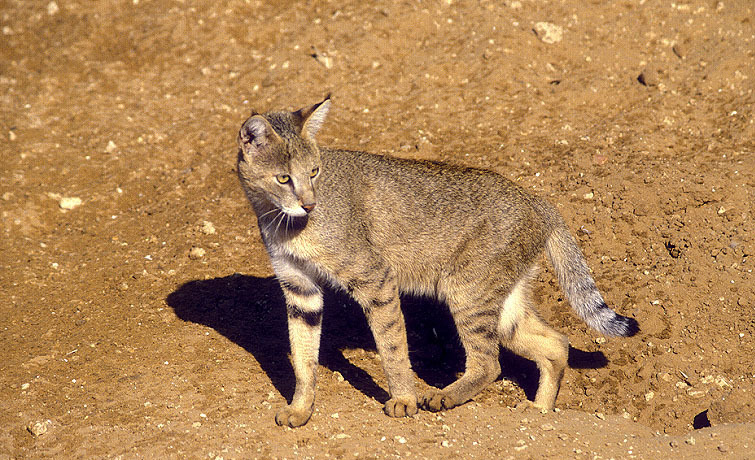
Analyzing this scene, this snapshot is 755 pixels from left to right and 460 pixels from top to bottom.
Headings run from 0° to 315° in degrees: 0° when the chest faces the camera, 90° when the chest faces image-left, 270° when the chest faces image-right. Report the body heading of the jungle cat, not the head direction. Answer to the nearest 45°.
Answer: approximately 45°

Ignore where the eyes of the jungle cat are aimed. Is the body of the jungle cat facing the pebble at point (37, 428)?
yes

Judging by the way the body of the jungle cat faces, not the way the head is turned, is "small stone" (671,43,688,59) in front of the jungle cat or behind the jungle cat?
behind

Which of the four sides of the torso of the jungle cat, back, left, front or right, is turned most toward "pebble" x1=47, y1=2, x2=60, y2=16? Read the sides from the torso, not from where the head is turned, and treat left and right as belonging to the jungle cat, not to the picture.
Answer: right

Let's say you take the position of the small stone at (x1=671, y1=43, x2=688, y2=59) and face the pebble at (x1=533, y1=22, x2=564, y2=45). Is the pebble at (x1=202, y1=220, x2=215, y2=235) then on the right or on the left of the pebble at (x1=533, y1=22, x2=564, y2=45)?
left

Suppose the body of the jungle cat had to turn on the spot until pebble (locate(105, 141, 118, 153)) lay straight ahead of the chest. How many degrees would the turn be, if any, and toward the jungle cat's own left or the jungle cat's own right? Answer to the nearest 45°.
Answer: approximately 90° to the jungle cat's own right

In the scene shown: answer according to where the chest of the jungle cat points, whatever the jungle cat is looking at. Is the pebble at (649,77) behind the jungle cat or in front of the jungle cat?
behind

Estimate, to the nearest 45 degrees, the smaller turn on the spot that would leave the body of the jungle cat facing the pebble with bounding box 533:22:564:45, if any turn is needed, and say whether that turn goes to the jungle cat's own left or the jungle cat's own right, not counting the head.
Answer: approximately 135° to the jungle cat's own right

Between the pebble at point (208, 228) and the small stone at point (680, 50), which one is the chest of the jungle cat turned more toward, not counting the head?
the pebble
